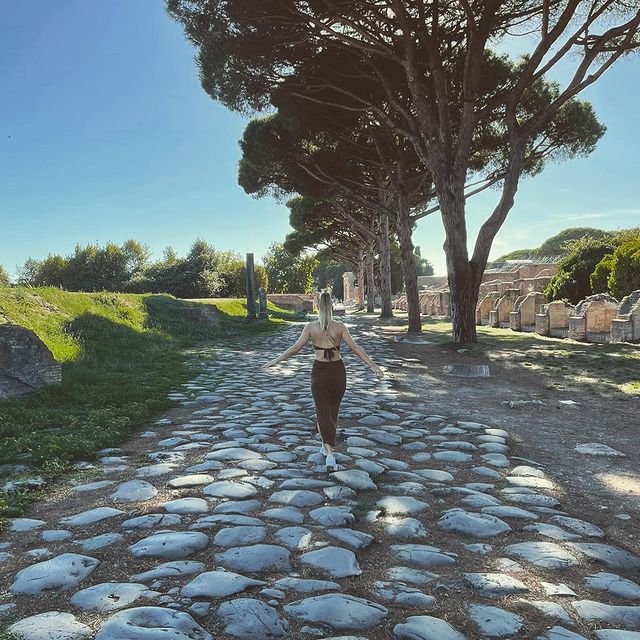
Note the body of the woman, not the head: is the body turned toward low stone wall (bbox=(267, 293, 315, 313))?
yes

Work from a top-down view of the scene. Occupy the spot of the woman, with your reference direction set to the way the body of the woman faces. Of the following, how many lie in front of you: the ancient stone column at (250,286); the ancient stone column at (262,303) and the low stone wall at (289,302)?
3

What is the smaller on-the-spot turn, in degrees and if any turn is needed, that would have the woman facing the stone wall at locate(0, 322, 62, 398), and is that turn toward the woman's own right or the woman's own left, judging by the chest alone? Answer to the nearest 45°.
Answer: approximately 45° to the woman's own left

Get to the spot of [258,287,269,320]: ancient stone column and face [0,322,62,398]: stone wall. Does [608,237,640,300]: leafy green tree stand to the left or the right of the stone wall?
left

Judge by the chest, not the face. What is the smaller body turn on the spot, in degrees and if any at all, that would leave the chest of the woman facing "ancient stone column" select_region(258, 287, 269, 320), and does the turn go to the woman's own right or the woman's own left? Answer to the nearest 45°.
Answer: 0° — they already face it

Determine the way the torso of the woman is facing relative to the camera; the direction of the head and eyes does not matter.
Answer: away from the camera

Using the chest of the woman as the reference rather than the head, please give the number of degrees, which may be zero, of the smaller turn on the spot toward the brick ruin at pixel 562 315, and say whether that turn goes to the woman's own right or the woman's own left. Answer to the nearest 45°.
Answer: approximately 45° to the woman's own right

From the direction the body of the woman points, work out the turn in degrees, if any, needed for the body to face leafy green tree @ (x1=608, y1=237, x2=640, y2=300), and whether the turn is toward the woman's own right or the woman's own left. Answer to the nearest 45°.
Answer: approximately 45° to the woman's own right

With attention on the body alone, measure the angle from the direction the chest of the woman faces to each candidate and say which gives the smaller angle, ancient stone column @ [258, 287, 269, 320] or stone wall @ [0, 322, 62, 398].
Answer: the ancient stone column
